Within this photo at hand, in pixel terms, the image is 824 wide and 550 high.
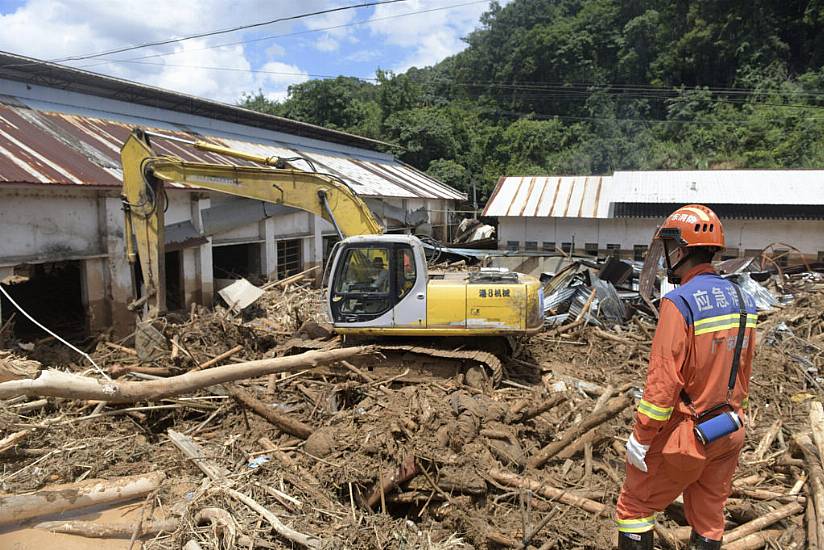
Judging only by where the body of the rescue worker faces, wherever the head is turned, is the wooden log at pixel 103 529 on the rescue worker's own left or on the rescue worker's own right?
on the rescue worker's own left

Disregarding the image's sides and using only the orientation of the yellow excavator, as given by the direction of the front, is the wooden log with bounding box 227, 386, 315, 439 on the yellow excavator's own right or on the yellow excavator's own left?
on the yellow excavator's own left

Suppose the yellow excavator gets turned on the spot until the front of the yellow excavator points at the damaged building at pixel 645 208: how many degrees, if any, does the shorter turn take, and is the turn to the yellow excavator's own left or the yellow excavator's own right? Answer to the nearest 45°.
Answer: approximately 135° to the yellow excavator's own right

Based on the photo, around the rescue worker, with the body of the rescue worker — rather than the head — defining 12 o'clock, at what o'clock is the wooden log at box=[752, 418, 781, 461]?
The wooden log is roughly at 2 o'clock from the rescue worker.

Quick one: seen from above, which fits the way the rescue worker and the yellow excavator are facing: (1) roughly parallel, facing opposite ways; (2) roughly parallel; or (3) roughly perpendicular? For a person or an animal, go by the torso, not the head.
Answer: roughly perpendicular

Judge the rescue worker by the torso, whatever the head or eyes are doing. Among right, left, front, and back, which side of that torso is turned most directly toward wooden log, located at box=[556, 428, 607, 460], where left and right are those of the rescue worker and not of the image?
front

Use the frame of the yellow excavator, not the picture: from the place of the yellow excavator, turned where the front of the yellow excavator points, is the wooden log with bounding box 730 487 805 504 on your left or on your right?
on your left

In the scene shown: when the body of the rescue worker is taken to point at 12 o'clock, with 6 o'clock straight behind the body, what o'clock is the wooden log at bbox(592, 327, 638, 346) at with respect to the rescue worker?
The wooden log is roughly at 1 o'clock from the rescue worker.

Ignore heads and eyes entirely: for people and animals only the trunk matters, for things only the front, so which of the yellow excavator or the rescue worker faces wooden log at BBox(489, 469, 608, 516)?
the rescue worker

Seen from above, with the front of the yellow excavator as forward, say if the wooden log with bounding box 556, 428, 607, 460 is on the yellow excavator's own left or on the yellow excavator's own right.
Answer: on the yellow excavator's own left

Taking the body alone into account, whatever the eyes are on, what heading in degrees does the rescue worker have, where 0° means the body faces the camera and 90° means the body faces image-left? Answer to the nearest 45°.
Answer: approximately 135°

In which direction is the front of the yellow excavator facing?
to the viewer's left
